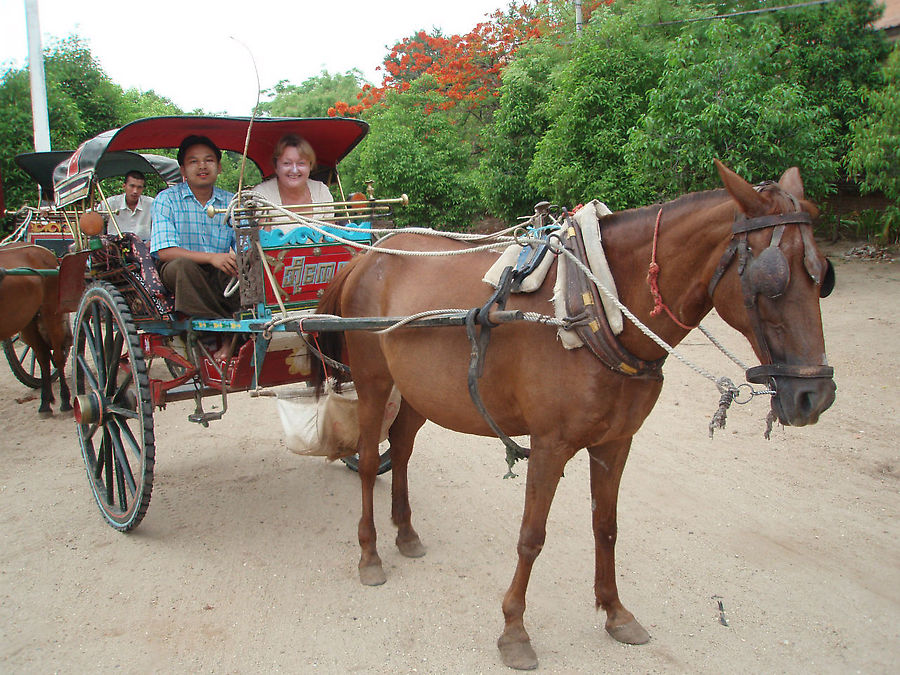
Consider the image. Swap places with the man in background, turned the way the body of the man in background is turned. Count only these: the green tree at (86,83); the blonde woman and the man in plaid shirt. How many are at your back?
1

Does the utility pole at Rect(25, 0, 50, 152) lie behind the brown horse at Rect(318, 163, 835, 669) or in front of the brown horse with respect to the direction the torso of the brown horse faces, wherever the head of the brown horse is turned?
behind

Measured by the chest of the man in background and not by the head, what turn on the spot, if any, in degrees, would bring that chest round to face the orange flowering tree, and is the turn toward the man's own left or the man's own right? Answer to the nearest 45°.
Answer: approximately 135° to the man's own left

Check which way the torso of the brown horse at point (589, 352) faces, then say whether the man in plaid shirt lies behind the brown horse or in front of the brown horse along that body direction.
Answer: behind

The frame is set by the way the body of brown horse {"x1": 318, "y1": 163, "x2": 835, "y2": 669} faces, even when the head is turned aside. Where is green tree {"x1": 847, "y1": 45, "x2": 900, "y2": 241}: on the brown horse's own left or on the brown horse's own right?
on the brown horse's own left

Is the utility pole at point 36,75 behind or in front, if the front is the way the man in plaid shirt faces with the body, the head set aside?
behind

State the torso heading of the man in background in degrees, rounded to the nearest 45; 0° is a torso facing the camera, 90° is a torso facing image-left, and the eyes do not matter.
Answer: approximately 0°

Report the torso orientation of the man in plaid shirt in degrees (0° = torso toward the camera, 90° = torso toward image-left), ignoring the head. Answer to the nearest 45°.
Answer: approximately 315°

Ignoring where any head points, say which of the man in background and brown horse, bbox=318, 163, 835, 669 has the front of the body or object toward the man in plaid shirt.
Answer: the man in background
